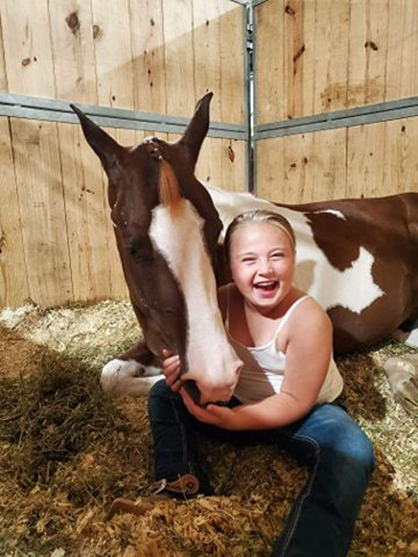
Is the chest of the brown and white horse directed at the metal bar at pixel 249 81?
no

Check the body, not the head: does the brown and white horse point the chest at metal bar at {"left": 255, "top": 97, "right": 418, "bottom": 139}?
no

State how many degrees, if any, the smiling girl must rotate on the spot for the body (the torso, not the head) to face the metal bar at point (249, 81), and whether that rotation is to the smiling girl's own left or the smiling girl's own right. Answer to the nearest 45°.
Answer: approximately 135° to the smiling girl's own right

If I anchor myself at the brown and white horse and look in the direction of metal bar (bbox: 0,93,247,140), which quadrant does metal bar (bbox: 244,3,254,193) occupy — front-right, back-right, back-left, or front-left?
front-right

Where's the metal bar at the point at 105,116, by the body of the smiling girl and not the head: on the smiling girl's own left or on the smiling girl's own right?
on the smiling girl's own right

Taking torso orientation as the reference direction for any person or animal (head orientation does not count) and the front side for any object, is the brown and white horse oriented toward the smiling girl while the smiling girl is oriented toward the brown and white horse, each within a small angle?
no

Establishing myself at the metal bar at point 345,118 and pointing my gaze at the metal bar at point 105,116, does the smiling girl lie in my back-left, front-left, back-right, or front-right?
front-left

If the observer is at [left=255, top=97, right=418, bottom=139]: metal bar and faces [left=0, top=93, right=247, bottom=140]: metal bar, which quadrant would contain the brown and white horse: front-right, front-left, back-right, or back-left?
front-left

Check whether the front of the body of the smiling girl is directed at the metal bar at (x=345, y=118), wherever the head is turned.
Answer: no

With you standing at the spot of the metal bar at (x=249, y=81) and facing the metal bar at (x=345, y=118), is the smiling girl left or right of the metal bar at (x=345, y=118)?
right

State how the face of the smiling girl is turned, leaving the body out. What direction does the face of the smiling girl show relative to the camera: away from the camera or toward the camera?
toward the camera

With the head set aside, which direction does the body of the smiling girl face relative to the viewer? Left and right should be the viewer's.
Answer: facing the viewer and to the left of the viewer
